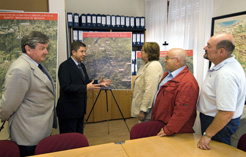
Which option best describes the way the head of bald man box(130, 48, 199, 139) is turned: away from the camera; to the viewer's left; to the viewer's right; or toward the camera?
to the viewer's left

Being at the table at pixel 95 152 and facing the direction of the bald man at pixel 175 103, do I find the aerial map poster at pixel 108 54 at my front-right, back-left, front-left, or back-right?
front-left

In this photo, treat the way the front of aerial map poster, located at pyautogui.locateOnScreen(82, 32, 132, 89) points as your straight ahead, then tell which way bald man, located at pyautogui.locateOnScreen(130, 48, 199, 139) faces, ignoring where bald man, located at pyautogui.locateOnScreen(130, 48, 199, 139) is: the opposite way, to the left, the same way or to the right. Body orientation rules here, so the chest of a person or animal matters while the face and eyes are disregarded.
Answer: to the right

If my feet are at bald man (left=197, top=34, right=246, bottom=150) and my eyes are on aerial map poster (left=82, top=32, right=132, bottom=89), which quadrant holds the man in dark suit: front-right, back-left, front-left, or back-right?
front-left

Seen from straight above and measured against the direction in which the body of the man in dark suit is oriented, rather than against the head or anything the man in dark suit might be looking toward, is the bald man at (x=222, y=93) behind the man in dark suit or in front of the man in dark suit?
in front

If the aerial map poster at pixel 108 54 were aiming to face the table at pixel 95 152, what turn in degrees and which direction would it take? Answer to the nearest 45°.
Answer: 0° — it already faces it

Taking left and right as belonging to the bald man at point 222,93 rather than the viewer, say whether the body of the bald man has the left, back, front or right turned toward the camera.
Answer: left

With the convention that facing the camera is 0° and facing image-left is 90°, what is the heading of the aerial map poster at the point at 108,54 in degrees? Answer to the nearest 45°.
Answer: approximately 0°

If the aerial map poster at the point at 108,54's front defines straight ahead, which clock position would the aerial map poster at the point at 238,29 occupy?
the aerial map poster at the point at 238,29 is roughly at 9 o'clock from the aerial map poster at the point at 108,54.

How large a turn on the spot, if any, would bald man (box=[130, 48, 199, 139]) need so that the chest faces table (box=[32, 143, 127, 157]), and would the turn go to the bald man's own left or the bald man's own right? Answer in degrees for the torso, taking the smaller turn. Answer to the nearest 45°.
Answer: approximately 45° to the bald man's own left

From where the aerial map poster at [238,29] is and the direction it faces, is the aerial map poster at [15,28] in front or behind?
in front

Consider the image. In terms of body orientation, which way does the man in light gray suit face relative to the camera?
to the viewer's right

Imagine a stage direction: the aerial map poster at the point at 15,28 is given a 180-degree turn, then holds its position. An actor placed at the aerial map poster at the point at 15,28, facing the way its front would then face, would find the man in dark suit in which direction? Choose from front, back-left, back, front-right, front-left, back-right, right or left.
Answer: back-right

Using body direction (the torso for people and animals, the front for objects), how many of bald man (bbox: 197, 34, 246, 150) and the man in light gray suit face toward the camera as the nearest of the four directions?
0

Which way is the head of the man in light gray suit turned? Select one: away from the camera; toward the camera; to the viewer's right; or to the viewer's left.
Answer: to the viewer's right

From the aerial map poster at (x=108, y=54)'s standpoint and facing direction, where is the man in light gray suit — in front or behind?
in front

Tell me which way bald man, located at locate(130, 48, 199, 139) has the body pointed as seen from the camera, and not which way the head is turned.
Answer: to the viewer's left
